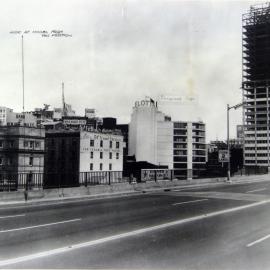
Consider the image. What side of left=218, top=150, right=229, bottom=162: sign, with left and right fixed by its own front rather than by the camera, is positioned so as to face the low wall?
front

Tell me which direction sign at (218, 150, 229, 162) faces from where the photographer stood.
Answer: facing the viewer

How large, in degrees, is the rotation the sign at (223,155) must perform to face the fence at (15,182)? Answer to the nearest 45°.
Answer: approximately 45° to its right
